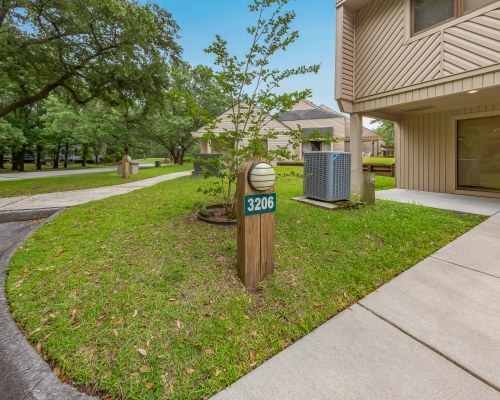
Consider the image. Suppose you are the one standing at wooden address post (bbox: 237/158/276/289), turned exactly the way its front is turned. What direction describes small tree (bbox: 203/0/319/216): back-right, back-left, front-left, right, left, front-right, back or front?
back-left

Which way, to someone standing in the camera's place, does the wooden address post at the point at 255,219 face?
facing the viewer and to the right of the viewer

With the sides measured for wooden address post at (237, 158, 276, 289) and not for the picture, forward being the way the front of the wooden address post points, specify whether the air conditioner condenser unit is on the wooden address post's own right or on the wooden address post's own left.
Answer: on the wooden address post's own left

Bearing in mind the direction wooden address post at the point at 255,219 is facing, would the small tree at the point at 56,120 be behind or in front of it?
behind
